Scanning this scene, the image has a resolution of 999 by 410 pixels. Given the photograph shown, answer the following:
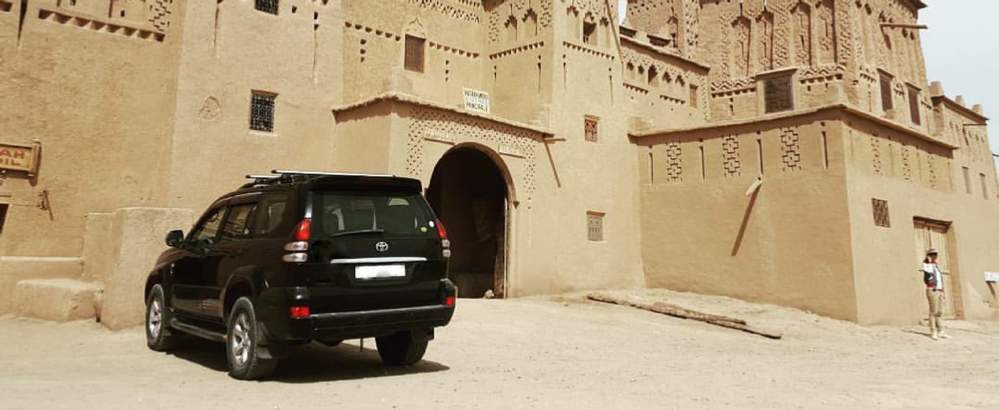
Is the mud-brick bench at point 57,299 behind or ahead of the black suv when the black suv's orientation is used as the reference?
ahead

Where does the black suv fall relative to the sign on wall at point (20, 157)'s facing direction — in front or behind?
in front

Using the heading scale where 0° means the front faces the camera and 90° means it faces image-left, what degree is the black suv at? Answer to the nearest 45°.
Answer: approximately 135°

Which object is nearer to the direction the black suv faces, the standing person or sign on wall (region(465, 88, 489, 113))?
the sign on wall

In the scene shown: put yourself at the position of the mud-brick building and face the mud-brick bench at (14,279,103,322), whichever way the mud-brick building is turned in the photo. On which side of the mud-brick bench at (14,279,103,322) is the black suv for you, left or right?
left

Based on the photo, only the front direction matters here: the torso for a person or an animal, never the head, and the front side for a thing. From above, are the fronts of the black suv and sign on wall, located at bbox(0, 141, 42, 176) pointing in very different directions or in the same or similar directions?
very different directions

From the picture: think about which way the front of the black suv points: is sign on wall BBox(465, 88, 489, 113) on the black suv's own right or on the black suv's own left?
on the black suv's own right

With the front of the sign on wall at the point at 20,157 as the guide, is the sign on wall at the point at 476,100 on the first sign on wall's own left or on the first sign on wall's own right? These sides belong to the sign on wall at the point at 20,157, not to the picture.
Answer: on the first sign on wall's own left

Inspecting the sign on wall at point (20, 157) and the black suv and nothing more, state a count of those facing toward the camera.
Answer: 1

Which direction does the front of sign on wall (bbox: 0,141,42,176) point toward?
toward the camera
